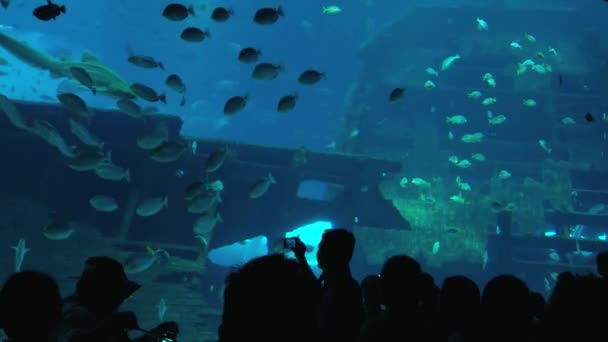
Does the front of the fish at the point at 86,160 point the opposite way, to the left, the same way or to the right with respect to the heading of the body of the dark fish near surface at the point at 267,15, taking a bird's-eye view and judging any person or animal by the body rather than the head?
the same way

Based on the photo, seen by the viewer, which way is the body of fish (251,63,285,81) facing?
to the viewer's left

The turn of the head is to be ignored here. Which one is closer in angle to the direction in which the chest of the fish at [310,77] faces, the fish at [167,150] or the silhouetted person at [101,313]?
the fish

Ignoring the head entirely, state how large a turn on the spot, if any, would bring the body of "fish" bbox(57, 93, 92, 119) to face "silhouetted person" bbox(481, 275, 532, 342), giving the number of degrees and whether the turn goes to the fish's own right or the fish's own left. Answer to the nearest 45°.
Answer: approximately 90° to the fish's own left

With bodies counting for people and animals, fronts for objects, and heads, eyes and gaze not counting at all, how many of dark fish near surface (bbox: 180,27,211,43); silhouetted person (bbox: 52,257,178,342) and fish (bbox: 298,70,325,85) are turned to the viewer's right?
1

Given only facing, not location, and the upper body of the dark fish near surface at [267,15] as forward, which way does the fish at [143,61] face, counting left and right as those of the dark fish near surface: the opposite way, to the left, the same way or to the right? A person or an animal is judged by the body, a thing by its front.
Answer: the same way

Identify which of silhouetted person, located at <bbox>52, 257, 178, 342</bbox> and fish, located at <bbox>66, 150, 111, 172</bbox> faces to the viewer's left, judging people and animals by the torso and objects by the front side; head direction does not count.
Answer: the fish

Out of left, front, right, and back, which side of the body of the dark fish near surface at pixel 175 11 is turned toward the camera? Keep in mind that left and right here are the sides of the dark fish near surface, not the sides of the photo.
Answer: left

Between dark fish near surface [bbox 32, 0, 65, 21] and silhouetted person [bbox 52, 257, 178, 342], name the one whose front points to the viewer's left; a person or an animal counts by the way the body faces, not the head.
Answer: the dark fish near surface

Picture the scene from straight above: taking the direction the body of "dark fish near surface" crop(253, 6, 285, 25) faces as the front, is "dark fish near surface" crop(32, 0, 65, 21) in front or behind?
in front

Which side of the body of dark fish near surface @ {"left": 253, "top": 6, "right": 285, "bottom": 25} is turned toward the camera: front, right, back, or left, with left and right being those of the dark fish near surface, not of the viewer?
left

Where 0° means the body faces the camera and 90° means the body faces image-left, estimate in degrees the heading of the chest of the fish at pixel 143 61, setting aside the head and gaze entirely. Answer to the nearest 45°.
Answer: approximately 90°

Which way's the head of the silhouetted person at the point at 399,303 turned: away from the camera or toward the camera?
away from the camera
